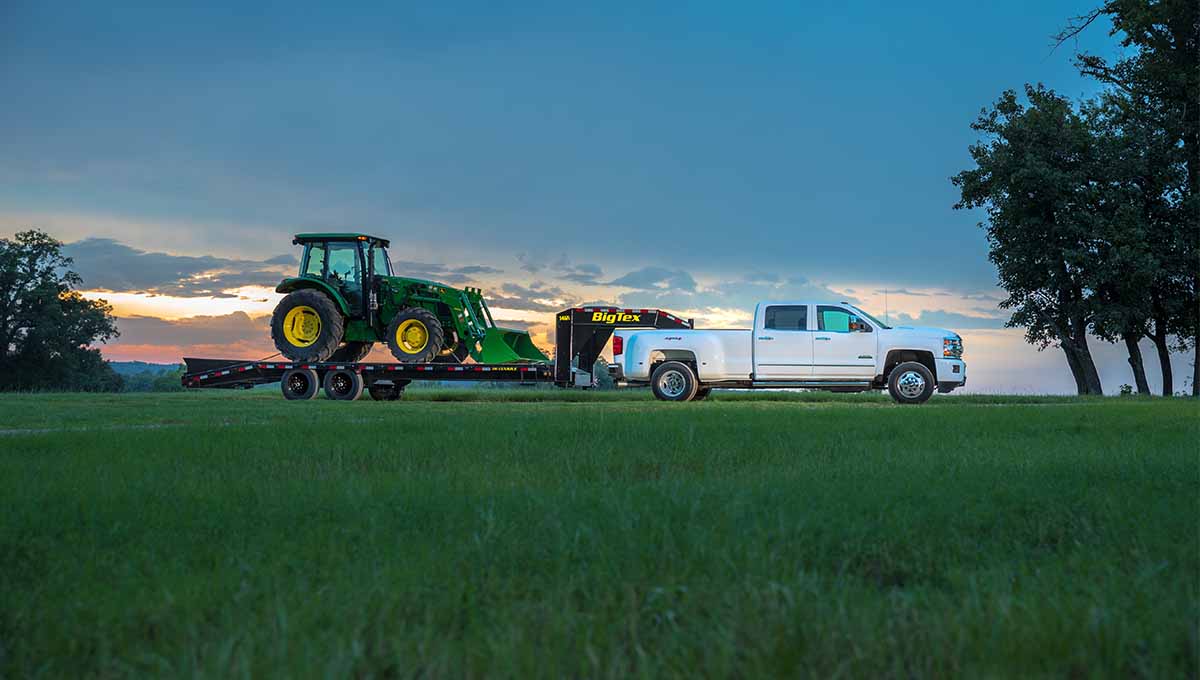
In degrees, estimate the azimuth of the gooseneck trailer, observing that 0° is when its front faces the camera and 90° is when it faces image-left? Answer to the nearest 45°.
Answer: approximately 270°

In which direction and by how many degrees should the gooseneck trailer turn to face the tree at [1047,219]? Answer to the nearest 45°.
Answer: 0° — it already faces it

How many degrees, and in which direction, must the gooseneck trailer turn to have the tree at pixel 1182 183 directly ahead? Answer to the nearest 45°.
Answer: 0° — it already faces it

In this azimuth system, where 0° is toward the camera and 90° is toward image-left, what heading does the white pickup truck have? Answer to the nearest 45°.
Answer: approximately 270°

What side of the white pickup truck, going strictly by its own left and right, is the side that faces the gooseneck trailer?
back

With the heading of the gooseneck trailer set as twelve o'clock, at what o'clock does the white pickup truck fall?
The white pickup truck is roughly at 1 o'clock from the gooseneck trailer.

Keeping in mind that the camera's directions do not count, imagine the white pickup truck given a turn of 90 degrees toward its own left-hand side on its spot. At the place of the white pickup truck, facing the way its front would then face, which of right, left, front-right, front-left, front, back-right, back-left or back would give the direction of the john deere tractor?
left

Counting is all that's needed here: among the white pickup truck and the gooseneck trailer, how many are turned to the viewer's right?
2

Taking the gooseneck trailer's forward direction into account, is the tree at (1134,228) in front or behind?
in front
